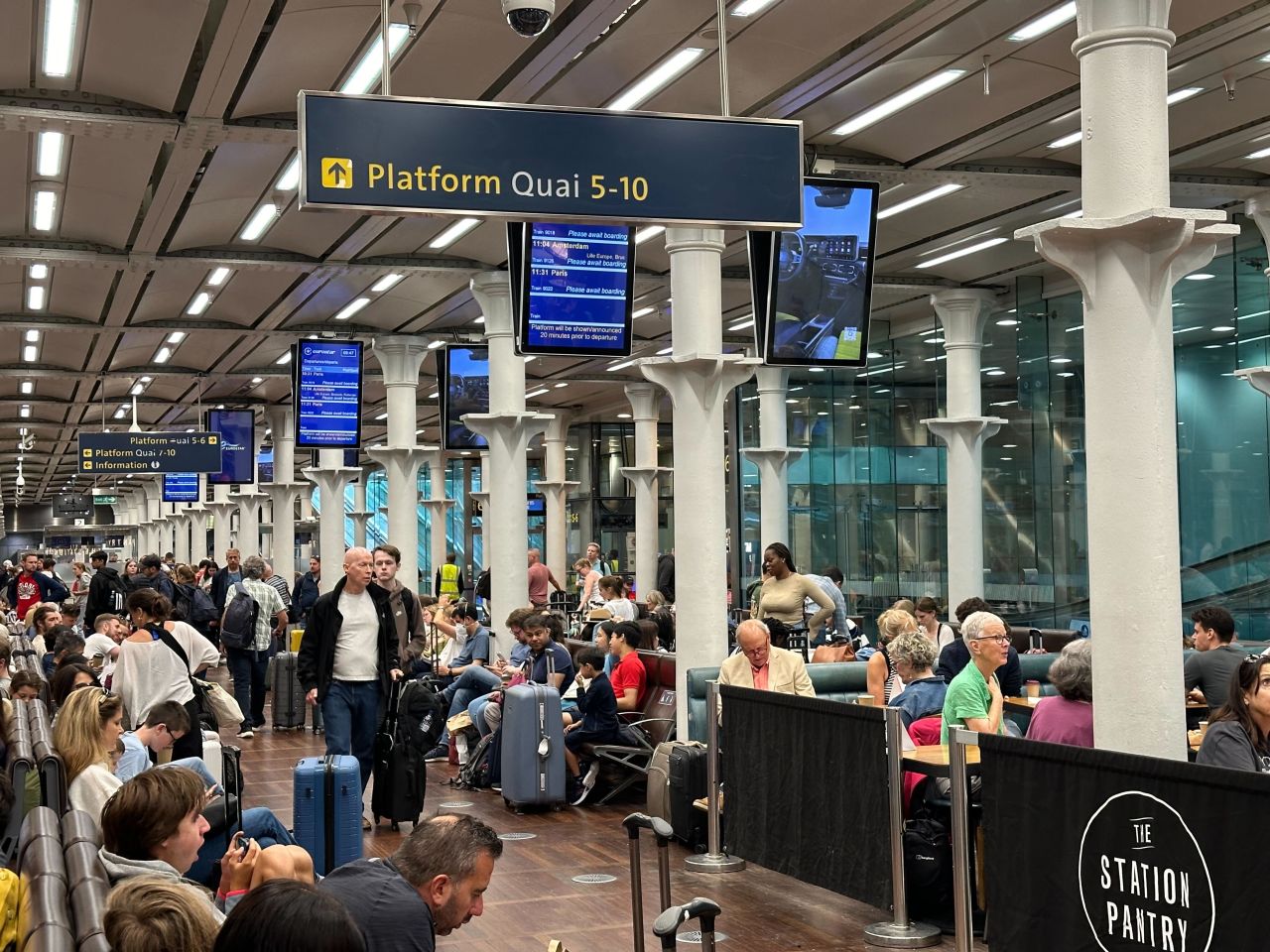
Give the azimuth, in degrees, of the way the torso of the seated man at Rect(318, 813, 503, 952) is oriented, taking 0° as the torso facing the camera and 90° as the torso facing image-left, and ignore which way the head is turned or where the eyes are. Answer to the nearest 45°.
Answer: approximately 270°

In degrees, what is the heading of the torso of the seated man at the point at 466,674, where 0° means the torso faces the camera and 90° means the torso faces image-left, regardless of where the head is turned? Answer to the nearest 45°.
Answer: approximately 90°

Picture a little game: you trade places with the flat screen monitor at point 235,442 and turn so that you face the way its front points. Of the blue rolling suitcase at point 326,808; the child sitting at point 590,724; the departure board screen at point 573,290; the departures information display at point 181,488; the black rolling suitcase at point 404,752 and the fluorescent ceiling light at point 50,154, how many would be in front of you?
5

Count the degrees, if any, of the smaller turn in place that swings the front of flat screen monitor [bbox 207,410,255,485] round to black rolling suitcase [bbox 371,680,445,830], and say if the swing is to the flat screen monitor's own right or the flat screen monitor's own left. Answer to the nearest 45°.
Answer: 0° — it already faces it

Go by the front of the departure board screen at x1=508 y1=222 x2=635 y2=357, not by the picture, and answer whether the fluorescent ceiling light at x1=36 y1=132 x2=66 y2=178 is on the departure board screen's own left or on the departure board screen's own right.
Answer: on the departure board screen's own right

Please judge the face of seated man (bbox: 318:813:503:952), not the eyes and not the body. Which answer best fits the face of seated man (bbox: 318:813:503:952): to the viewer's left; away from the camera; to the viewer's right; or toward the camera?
to the viewer's right

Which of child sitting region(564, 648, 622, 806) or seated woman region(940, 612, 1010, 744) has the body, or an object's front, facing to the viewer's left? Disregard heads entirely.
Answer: the child sitting

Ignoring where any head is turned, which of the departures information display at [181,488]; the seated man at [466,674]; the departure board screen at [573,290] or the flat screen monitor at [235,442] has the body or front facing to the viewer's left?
the seated man

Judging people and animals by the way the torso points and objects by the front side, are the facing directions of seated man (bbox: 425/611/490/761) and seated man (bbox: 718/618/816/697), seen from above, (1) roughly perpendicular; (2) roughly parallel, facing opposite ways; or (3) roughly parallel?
roughly perpendicular

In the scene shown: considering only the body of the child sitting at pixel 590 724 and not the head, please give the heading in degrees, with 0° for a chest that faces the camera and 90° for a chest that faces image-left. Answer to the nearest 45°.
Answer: approximately 90°
